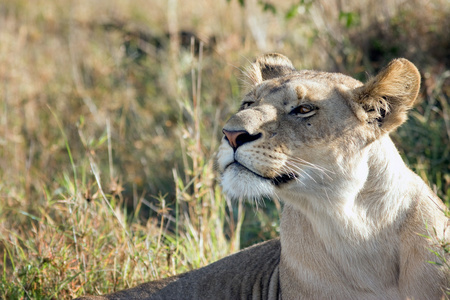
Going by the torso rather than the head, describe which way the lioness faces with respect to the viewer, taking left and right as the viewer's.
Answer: facing the viewer and to the right of the viewer
